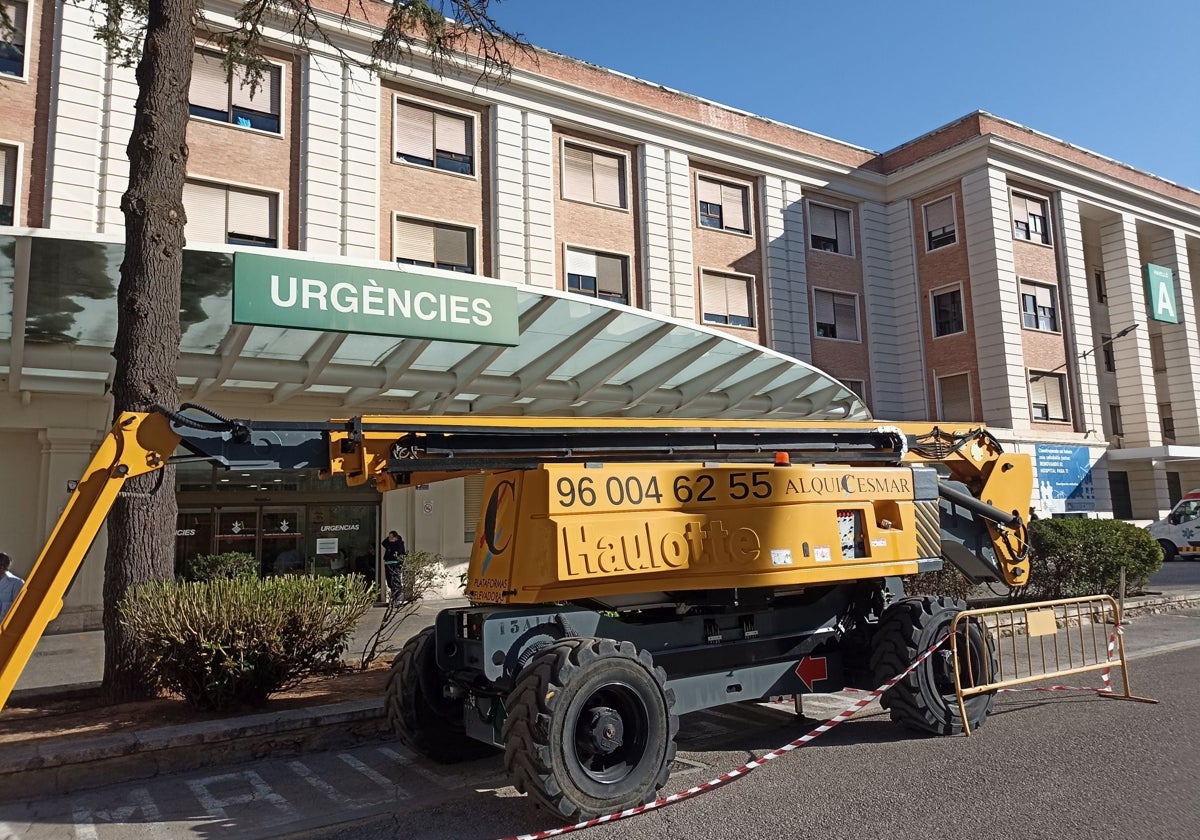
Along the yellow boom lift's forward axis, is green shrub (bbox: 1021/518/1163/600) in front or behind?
behind

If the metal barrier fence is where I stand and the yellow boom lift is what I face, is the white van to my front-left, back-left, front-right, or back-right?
back-right

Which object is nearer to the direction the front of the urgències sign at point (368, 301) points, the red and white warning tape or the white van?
the red and white warning tape

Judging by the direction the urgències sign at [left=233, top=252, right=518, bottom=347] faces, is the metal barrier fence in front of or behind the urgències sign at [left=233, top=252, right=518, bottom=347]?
in front

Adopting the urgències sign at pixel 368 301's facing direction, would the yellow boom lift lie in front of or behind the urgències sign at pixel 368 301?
in front

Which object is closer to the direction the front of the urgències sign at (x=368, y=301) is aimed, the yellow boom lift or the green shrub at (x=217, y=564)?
the yellow boom lift

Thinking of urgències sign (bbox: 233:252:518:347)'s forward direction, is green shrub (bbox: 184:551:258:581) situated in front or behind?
behind

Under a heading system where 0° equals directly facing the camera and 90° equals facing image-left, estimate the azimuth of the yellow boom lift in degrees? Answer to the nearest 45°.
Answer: approximately 45°

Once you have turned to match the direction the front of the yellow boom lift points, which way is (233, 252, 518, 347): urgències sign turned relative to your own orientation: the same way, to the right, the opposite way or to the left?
to the left
